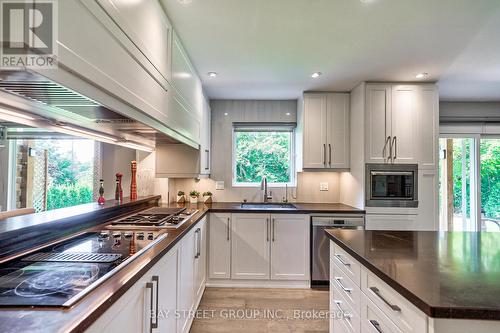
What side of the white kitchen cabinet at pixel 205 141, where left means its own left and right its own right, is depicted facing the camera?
right

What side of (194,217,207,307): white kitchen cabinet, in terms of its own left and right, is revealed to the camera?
right

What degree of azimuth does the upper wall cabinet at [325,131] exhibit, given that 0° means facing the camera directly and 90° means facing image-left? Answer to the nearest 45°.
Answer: approximately 0°

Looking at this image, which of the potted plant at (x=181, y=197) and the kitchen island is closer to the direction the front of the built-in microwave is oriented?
the kitchen island

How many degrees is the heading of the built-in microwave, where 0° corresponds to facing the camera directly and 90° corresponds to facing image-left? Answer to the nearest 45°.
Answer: approximately 0°

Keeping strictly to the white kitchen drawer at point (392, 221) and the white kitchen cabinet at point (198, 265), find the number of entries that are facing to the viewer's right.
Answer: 1
